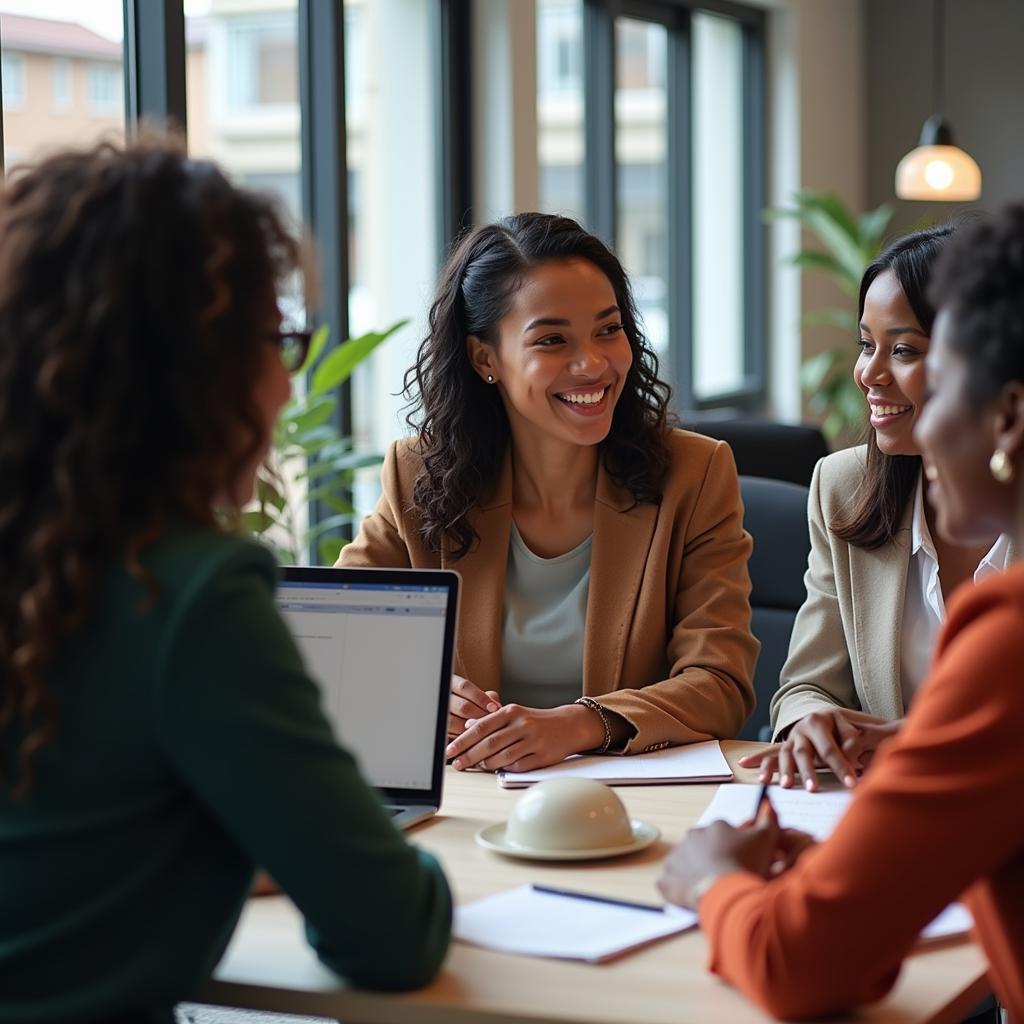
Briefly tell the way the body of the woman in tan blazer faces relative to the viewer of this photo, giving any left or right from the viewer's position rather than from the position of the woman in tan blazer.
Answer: facing the viewer

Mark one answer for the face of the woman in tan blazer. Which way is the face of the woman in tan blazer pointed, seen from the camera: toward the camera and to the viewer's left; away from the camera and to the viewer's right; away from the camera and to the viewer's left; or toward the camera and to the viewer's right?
toward the camera and to the viewer's right

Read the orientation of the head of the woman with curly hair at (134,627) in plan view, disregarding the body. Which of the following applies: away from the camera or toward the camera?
away from the camera

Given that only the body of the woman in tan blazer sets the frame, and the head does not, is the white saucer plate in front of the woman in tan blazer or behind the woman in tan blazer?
in front

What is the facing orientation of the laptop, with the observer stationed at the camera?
facing the viewer and to the left of the viewer

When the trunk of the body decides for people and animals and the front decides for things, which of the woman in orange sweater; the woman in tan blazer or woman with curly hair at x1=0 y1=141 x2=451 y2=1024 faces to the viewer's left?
the woman in orange sweater

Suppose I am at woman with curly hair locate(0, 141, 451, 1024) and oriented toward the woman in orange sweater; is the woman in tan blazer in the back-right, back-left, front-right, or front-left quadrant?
front-left

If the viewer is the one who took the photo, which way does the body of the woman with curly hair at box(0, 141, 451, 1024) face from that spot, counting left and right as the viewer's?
facing away from the viewer and to the right of the viewer

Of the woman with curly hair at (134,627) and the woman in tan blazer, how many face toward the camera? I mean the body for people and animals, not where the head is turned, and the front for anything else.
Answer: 1

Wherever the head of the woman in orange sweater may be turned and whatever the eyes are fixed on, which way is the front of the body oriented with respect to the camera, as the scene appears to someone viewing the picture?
to the viewer's left

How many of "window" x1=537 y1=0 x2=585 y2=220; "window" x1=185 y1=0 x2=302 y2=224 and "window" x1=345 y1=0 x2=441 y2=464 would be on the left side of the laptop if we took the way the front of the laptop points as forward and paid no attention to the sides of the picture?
0

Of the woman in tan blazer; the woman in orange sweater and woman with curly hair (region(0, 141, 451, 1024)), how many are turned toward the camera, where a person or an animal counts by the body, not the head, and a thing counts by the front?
1

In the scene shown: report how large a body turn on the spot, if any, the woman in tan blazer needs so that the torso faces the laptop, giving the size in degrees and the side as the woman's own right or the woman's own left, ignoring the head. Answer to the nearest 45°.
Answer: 0° — they already face it

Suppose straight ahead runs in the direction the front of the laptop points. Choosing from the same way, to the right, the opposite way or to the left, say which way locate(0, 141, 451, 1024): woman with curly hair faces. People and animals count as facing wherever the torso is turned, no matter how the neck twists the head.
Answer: the opposite way
